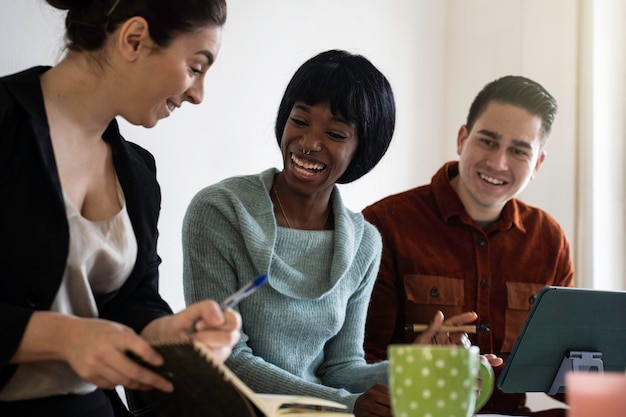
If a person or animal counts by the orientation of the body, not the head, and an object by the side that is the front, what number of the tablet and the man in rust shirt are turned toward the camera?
1

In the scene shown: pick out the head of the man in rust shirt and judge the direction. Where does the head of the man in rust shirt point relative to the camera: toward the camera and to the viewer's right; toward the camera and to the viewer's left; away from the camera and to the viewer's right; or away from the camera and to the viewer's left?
toward the camera and to the viewer's left

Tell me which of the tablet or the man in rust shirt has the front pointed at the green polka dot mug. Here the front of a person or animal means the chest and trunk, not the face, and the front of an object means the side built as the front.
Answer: the man in rust shirt

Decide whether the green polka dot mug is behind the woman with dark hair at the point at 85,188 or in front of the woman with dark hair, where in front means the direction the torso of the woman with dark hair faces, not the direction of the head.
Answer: in front

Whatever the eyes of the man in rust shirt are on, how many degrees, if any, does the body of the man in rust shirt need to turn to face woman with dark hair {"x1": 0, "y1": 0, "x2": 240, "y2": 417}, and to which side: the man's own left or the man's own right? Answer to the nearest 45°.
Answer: approximately 45° to the man's own right

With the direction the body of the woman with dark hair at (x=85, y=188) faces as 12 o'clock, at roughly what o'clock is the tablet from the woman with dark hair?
The tablet is roughly at 10 o'clock from the woman with dark hair.

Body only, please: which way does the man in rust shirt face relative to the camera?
toward the camera

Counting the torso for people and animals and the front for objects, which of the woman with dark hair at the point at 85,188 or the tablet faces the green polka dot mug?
the woman with dark hair

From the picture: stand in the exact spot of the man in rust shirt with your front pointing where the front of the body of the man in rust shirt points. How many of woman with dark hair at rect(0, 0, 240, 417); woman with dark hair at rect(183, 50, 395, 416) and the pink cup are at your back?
0

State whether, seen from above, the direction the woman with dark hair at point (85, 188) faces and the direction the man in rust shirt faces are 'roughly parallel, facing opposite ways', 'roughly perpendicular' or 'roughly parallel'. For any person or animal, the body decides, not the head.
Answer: roughly perpendicular

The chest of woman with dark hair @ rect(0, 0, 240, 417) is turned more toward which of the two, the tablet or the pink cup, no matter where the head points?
the pink cup

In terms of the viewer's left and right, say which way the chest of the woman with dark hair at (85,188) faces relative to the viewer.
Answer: facing the viewer and to the right of the viewer

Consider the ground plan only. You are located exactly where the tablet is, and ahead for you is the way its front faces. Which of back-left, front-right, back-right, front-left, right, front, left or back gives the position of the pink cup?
back

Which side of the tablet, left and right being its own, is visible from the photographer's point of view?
back

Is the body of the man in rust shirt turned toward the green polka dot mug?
yes
